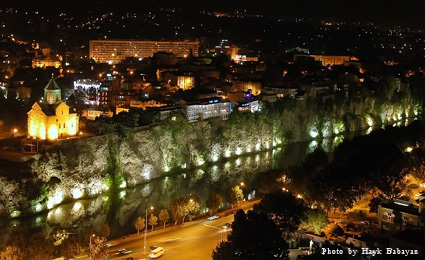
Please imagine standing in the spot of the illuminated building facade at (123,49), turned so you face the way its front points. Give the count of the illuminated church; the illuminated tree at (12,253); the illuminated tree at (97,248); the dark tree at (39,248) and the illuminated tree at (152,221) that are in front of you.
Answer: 5

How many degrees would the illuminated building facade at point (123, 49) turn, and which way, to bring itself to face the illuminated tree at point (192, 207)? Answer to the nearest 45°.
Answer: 0° — it already faces it

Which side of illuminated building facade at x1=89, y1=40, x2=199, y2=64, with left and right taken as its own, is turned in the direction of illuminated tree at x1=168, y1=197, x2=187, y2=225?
front

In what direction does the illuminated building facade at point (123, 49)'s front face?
toward the camera

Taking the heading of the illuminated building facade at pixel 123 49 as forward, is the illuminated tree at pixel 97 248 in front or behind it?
in front

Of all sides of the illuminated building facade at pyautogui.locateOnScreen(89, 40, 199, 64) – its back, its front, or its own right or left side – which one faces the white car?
front

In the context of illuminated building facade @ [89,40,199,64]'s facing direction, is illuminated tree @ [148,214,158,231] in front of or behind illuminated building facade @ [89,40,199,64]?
in front

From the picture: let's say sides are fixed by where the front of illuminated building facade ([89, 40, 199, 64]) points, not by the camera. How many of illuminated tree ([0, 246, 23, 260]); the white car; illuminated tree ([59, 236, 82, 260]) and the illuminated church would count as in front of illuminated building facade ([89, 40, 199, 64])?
4

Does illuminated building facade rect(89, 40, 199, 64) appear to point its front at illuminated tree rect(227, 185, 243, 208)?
yes

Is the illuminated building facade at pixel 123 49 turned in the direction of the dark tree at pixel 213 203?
yes

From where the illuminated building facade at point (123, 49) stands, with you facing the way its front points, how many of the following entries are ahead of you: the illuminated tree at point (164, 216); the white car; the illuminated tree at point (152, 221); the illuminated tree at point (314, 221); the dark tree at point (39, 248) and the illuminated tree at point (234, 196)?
6

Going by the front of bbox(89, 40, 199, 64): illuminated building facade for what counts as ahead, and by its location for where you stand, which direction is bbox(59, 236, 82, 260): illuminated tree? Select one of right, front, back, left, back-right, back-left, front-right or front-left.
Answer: front
